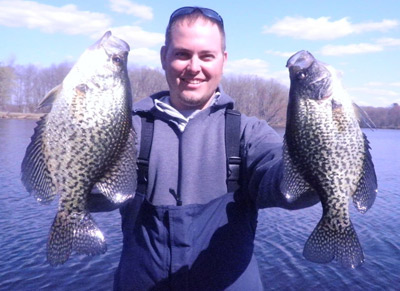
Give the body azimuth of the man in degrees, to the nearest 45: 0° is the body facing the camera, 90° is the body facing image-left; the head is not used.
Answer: approximately 0°
